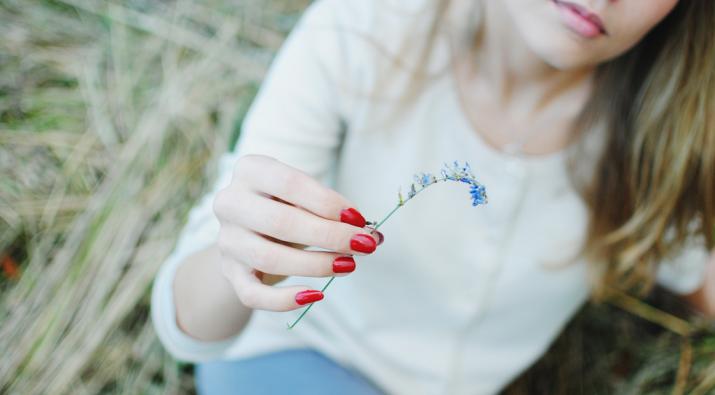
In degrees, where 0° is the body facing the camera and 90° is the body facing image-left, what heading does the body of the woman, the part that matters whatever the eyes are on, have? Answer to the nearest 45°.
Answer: approximately 0°
